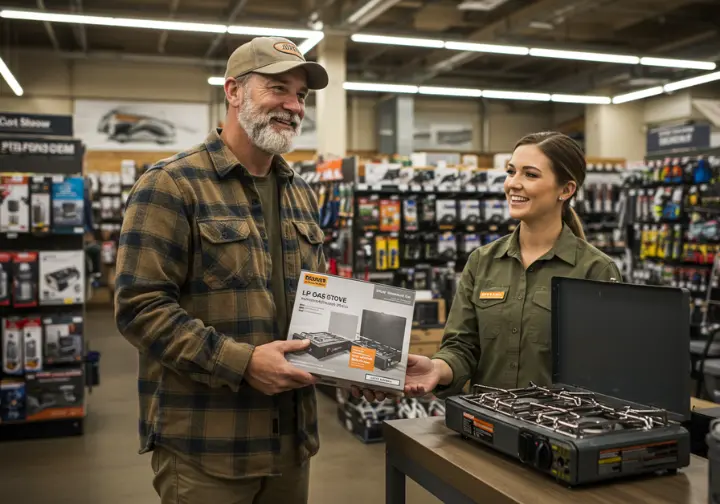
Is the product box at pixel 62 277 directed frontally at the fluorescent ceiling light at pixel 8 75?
no

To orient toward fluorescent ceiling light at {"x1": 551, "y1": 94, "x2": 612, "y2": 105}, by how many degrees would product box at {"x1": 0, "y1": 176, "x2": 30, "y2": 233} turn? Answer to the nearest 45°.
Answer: approximately 135° to its left

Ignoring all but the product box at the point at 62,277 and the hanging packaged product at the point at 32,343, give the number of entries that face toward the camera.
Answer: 2

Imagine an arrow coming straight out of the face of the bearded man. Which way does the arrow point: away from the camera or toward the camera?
toward the camera

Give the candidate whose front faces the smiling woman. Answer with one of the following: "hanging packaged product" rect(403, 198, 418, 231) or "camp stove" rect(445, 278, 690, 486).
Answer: the hanging packaged product

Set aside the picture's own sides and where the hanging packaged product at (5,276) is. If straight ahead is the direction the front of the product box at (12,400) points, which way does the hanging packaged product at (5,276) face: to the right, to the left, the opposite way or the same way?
the same way

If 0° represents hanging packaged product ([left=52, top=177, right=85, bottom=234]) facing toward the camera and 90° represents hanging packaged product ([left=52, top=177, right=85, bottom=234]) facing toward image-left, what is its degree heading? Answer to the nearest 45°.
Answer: approximately 0°

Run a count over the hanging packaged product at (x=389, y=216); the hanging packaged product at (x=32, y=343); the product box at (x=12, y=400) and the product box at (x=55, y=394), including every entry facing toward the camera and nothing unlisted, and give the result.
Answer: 4

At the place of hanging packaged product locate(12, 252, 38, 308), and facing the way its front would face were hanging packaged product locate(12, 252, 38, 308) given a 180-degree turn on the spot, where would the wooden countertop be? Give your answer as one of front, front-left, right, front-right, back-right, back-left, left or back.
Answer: back

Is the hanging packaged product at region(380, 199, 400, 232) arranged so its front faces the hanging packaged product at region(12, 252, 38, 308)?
no

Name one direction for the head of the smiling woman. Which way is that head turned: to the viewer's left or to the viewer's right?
to the viewer's left

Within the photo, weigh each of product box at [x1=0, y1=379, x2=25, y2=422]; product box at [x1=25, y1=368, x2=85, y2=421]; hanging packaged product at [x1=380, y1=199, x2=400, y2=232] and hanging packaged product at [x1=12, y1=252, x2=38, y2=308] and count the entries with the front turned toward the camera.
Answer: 4

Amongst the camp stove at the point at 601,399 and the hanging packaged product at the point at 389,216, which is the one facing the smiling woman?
the hanging packaged product

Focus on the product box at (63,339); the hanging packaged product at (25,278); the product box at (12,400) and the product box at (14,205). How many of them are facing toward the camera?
4

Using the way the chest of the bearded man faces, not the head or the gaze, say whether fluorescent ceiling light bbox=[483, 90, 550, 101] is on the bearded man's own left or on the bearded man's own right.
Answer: on the bearded man's own left

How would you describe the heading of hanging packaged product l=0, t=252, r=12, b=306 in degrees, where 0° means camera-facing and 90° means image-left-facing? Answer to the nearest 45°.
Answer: approximately 0°

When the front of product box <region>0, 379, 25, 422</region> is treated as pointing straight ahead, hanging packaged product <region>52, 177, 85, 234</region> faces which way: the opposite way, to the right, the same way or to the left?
the same way

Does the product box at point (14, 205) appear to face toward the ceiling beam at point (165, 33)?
no

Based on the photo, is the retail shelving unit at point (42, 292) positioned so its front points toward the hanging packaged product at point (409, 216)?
no

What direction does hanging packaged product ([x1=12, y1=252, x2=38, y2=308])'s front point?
toward the camera
